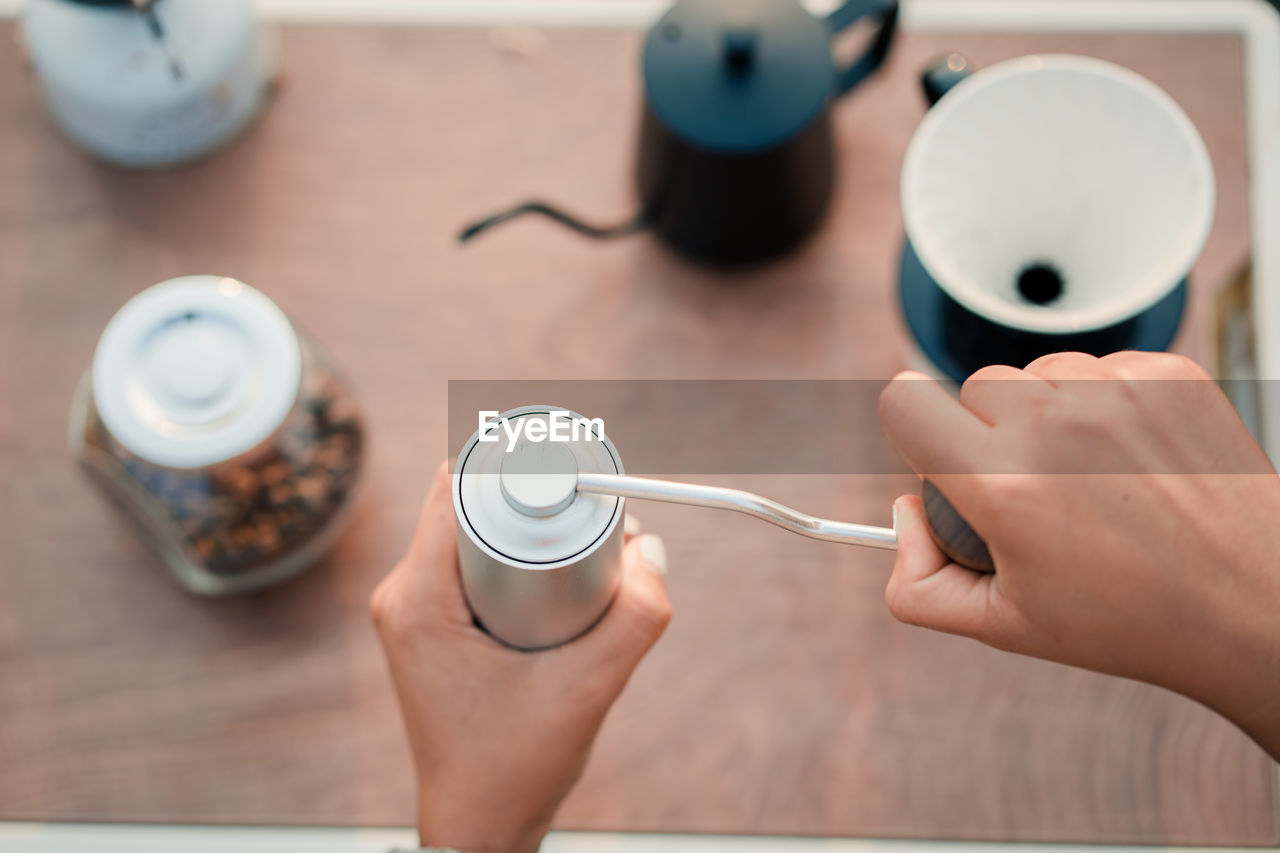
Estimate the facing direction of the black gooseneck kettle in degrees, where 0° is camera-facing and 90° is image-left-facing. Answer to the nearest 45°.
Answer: approximately 45°
